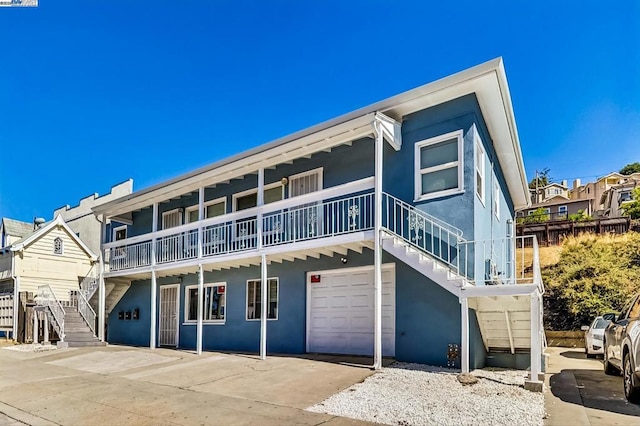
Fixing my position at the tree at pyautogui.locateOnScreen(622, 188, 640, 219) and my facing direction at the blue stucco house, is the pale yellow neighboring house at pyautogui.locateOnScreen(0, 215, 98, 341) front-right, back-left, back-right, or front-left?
front-right

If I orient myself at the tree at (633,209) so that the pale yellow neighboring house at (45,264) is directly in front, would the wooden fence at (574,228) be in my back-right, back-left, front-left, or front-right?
front-left

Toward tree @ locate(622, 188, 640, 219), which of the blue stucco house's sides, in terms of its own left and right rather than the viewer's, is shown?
back

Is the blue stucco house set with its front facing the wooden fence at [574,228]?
no

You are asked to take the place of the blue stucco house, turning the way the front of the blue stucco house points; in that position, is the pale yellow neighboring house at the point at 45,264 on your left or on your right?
on your right

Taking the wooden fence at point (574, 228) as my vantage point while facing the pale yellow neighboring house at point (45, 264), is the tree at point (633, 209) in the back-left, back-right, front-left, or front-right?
back-right
